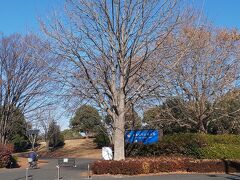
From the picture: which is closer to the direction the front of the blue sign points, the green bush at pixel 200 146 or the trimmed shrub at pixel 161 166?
the trimmed shrub

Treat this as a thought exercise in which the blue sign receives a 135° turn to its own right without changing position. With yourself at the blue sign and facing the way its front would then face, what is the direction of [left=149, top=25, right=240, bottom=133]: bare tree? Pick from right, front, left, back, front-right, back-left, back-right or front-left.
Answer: back-right

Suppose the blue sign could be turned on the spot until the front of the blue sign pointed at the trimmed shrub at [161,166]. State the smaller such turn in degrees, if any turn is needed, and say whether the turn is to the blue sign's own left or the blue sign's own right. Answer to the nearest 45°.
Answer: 0° — it already faces it

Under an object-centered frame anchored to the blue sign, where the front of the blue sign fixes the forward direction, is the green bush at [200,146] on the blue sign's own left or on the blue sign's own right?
on the blue sign's own left

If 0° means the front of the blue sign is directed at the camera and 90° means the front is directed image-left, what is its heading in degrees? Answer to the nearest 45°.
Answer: approximately 0°
